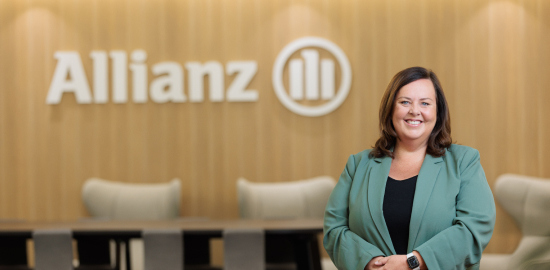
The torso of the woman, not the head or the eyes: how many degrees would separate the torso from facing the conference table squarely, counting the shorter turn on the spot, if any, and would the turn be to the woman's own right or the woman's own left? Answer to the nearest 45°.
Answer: approximately 135° to the woman's own right

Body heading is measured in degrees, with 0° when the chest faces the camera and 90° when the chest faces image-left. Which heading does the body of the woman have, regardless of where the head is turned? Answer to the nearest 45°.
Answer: approximately 0°
